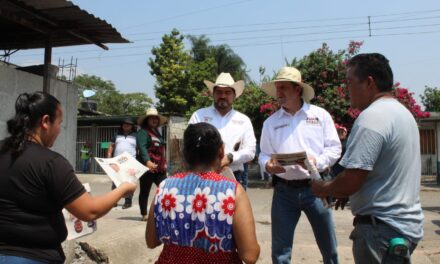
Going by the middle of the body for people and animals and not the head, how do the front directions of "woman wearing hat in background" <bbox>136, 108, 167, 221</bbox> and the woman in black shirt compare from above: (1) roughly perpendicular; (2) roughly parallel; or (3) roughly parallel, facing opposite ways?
roughly perpendicular

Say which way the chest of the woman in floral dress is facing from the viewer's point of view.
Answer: away from the camera

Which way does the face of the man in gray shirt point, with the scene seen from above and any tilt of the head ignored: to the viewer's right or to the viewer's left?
to the viewer's left

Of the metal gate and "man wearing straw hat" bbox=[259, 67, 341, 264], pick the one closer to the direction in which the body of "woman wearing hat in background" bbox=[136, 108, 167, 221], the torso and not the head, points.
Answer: the man wearing straw hat

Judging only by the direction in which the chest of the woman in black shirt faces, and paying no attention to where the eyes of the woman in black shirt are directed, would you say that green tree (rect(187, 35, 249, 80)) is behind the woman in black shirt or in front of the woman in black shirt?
in front

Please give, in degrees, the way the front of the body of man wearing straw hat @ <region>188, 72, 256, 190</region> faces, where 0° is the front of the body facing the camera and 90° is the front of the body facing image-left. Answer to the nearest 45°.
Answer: approximately 0°

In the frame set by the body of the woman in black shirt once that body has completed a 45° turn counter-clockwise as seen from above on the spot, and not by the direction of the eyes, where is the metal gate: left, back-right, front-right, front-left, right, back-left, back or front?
front

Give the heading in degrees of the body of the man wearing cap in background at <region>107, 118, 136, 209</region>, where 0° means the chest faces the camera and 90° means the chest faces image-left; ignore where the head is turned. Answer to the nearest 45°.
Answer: approximately 0°

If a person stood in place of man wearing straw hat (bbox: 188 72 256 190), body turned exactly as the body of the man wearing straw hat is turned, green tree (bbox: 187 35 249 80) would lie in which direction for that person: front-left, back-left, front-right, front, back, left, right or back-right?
back

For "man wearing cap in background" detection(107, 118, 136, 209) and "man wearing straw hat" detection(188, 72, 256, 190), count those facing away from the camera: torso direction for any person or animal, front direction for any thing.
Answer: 0
